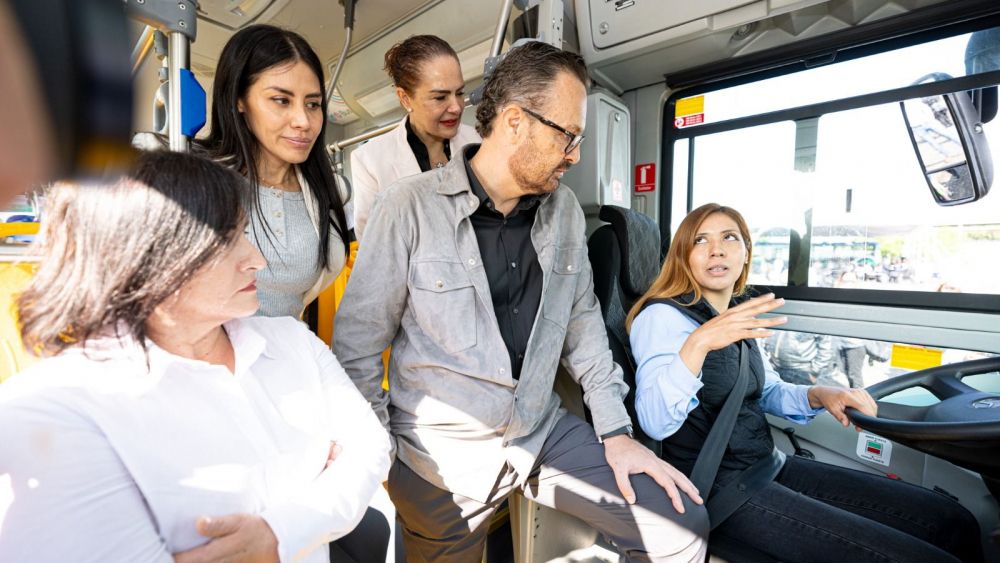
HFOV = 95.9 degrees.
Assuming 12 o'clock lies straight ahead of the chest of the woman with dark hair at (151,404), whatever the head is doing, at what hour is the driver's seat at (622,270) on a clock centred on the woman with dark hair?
The driver's seat is roughly at 10 o'clock from the woman with dark hair.

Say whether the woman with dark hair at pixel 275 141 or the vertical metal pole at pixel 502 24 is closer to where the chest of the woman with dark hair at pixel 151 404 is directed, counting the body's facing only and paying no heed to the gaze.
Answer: the vertical metal pole

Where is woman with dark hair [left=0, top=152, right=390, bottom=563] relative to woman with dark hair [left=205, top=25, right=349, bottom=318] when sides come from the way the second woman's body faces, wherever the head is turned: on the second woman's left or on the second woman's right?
on the second woman's right

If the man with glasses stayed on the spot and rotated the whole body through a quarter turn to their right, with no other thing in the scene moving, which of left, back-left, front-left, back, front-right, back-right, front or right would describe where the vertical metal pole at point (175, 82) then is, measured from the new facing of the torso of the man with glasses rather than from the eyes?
front-right

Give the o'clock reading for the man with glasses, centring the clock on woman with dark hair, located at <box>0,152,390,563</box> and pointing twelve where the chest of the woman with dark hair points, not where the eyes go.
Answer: The man with glasses is roughly at 10 o'clock from the woman with dark hair.

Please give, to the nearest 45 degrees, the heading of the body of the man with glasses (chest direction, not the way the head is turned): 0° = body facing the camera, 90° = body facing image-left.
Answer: approximately 315°
